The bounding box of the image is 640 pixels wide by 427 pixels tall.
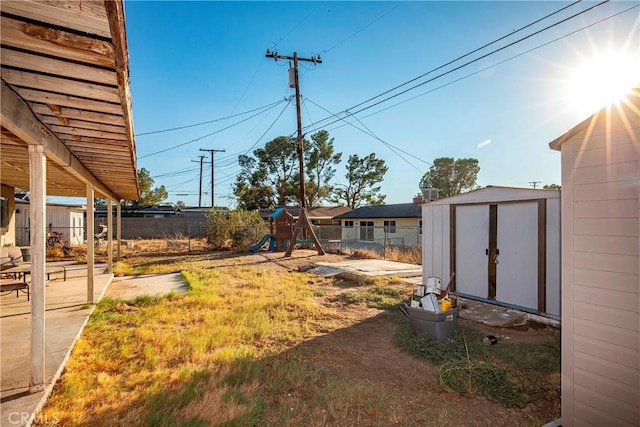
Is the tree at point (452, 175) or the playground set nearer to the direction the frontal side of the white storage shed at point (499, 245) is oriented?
the playground set

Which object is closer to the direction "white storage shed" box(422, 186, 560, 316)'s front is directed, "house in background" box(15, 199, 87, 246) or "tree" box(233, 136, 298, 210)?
the house in background

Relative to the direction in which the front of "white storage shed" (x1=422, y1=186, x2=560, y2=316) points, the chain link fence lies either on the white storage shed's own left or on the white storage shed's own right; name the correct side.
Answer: on the white storage shed's own right

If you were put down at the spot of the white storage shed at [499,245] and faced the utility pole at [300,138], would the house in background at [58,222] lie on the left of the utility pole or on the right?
left

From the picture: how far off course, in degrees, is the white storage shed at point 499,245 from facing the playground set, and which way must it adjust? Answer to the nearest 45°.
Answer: approximately 90° to its right

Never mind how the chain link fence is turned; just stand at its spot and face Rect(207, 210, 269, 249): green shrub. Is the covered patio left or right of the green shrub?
left

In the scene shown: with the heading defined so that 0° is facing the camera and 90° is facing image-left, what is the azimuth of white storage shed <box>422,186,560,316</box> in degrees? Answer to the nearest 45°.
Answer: approximately 45°

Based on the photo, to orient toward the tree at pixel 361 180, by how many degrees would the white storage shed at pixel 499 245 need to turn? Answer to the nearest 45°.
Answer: approximately 90° to its right
